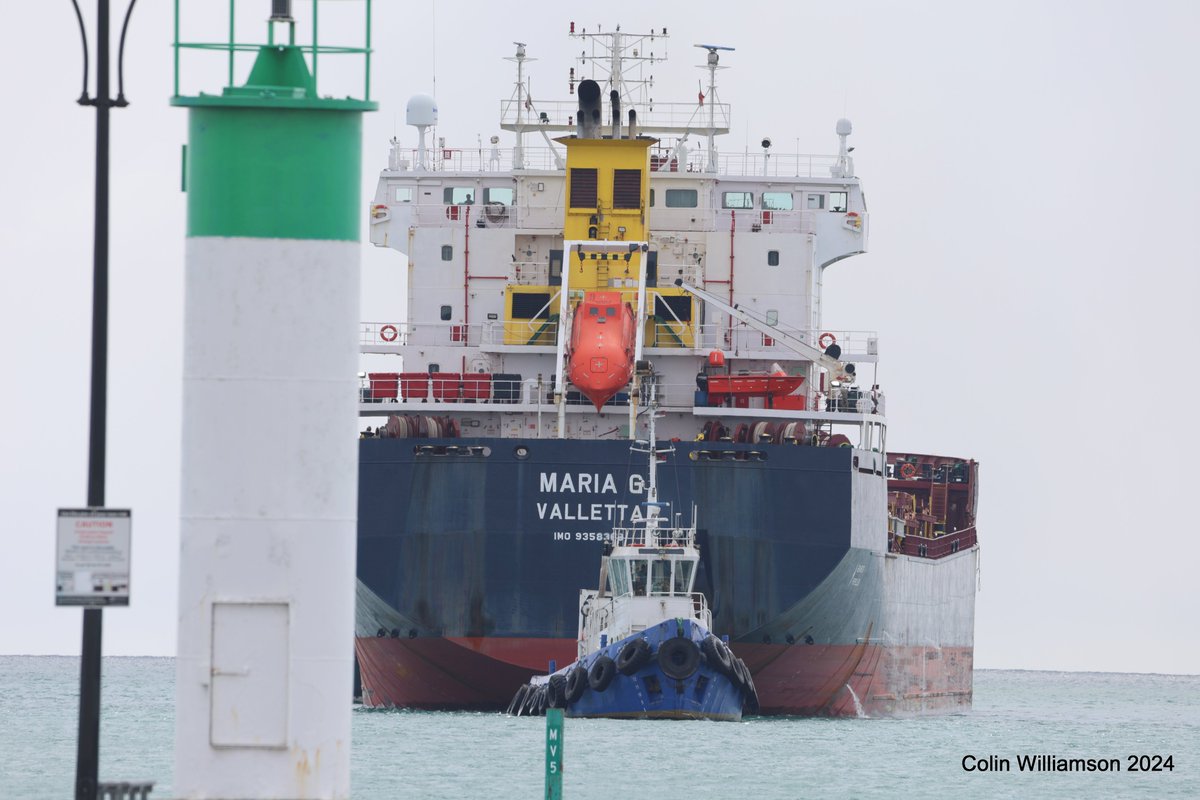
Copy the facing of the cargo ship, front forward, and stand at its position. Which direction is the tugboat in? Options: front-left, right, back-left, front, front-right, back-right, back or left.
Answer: back

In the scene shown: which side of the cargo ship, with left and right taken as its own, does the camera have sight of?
back

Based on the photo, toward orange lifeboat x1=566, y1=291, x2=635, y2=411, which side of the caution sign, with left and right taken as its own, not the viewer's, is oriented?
back

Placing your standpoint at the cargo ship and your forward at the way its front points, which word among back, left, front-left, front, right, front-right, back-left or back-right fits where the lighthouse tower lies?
back

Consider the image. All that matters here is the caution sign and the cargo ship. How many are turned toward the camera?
1

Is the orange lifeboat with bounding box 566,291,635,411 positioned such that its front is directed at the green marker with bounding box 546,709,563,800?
yes

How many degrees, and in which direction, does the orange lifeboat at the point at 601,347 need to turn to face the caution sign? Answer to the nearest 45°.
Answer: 0° — it already faces it

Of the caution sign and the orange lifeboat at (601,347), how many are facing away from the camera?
0

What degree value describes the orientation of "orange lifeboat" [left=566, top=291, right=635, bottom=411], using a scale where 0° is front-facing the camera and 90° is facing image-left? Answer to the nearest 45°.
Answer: approximately 0°
